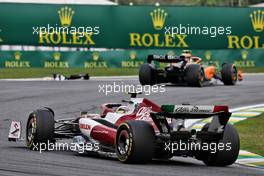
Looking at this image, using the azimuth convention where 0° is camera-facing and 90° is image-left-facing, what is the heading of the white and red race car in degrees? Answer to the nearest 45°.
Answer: approximately 135°

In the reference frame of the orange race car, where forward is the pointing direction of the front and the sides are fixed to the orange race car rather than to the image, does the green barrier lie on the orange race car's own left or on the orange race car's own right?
on the orange race car's own left

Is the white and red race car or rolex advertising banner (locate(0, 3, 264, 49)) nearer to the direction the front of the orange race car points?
the rolex advertising banner

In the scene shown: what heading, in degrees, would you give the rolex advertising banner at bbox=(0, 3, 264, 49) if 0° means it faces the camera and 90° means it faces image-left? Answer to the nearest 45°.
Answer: approximately 0°

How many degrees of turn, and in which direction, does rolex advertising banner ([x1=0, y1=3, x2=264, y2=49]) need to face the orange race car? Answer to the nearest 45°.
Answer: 0° — it already faces it

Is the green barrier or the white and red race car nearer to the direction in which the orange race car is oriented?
the green barrier

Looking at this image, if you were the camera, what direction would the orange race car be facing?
facing away from the viewer and to the right of the viewer

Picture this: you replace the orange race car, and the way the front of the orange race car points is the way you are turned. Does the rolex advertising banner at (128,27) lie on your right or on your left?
on your left

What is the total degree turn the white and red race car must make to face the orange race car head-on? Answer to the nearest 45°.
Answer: approximately 45° to its right

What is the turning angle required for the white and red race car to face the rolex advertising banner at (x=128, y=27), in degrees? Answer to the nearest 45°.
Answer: approximately 45° to its right

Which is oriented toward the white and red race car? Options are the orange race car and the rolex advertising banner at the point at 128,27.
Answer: the rolex advertising banner

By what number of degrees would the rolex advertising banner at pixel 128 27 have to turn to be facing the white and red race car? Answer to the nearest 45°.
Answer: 0° — it already faces it
